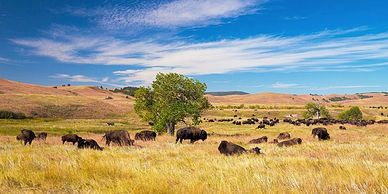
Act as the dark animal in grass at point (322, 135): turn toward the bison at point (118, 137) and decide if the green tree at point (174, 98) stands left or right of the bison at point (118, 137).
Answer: right

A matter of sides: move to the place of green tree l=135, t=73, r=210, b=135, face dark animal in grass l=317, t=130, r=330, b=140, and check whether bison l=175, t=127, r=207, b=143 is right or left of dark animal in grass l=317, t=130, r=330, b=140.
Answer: right

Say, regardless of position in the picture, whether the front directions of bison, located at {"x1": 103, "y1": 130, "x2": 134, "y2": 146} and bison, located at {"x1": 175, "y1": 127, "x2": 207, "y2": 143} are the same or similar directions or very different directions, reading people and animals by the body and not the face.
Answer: same or similar directions
